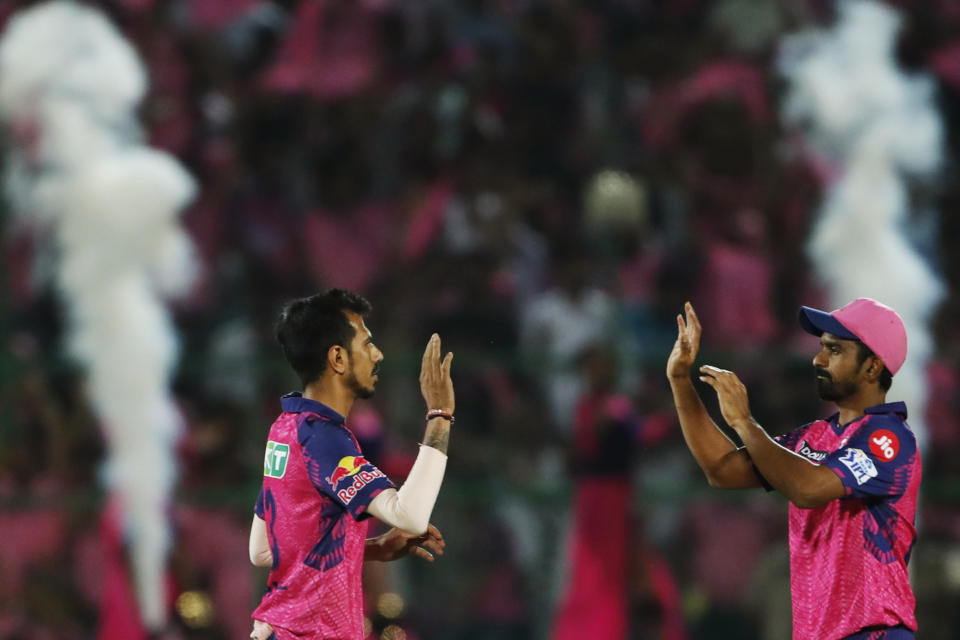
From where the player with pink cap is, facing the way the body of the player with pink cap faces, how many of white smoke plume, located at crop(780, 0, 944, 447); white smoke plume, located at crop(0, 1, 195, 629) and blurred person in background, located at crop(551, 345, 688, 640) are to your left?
0

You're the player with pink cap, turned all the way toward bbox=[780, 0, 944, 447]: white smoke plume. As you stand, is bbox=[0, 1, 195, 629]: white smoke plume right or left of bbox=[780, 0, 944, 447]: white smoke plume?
left

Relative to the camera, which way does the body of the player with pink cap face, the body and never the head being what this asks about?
to the viewer's left

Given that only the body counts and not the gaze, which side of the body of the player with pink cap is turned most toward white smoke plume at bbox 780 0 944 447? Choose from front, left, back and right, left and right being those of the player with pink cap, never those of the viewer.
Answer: right

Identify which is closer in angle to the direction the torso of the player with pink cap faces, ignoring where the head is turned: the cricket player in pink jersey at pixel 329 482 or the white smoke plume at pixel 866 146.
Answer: the cricket player in pink jersey

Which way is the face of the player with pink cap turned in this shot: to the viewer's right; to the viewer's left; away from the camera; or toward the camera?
to the viewer's left

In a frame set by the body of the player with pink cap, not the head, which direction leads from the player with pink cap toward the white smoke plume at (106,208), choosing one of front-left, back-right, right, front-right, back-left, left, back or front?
front-right

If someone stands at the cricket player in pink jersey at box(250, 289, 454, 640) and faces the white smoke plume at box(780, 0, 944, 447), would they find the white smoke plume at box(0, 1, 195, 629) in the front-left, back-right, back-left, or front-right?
front-left

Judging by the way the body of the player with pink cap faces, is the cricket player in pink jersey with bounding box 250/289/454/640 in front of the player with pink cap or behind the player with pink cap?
in front

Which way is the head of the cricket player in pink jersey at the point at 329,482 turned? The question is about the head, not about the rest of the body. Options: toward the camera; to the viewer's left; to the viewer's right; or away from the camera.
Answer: to the viewer's right

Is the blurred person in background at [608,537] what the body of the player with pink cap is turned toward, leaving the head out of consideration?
no

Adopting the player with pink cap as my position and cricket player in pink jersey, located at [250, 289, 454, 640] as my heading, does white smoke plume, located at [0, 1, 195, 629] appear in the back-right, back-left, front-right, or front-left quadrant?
front-right
